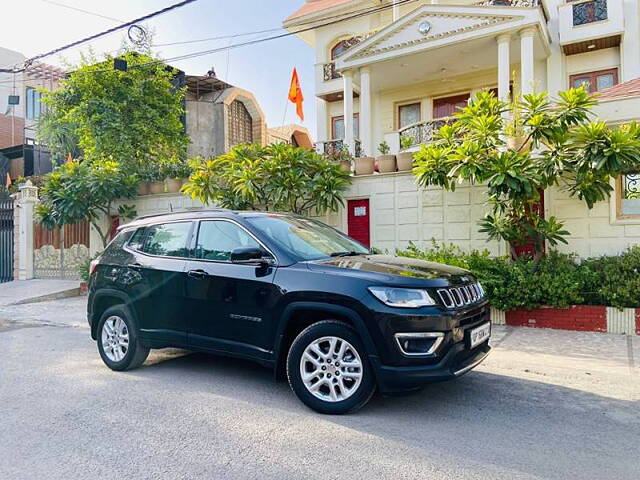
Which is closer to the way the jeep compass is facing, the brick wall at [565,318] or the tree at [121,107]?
the brick wall

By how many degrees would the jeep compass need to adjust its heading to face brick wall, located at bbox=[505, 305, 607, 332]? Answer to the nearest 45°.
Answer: approximately 90° to its left

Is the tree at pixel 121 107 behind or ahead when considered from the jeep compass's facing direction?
behind

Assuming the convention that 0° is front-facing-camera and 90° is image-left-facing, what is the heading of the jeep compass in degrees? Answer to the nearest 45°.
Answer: approximately 315°

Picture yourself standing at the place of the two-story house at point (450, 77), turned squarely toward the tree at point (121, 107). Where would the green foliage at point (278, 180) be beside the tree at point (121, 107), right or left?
left

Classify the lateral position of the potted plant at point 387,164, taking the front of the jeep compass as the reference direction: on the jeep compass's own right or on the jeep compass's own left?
on the jeep compass's own left

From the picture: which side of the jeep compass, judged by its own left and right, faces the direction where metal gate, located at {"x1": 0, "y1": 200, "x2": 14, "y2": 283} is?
back

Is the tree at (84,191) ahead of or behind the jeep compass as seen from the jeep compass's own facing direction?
behind

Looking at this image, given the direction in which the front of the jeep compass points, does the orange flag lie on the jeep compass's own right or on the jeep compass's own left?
on the jeep compass's own left

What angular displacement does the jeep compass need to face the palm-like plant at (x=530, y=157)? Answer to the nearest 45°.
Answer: approximately 90° to its left

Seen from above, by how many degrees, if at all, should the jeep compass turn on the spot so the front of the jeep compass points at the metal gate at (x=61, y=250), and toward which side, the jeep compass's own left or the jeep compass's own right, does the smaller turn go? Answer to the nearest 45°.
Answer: approximately 180°

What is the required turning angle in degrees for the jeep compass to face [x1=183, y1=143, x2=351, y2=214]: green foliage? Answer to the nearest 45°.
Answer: approximately 135° to its left
